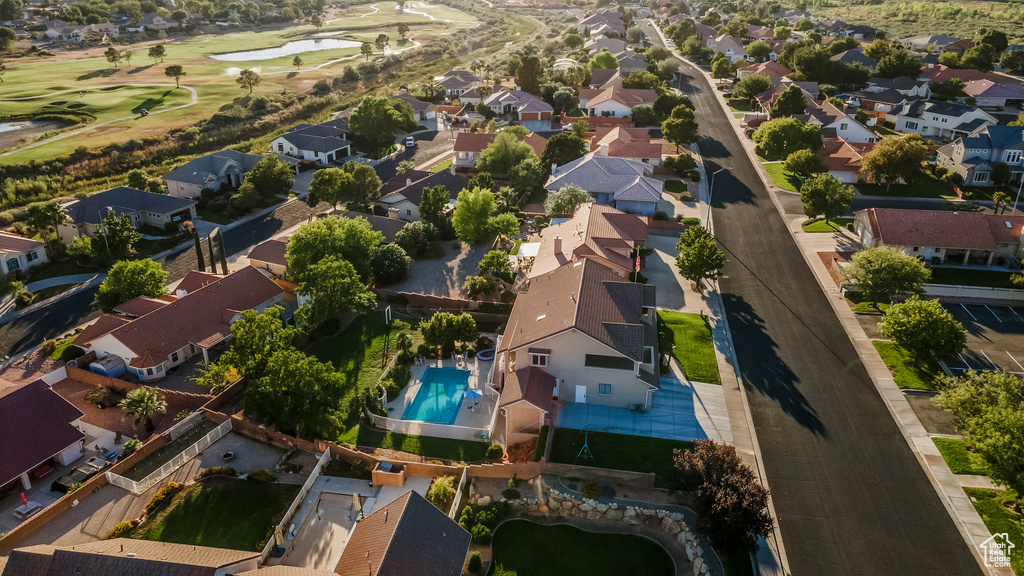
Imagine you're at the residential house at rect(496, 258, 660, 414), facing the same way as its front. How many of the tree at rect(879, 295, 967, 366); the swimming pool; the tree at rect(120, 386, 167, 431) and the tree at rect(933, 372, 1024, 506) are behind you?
2

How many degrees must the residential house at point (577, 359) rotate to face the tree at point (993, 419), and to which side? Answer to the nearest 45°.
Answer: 0° — it already faces it

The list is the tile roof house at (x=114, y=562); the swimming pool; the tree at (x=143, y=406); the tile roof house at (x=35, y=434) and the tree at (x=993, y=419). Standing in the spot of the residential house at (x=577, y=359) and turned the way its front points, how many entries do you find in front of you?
1

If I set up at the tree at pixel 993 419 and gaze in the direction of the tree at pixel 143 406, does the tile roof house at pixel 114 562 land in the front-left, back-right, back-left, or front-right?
front-left

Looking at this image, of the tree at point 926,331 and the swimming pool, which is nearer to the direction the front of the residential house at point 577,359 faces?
the tree

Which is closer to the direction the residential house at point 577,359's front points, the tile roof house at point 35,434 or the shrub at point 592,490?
the shrub

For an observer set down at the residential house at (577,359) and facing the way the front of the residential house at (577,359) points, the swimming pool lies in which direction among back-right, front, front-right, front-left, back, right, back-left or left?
back

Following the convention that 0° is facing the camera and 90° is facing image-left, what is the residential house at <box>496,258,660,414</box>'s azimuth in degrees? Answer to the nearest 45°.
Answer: approximately 270°

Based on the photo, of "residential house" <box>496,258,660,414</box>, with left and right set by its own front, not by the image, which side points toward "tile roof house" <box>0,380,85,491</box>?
back

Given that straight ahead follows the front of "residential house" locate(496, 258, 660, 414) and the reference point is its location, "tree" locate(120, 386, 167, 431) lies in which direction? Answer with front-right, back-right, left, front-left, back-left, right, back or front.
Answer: back

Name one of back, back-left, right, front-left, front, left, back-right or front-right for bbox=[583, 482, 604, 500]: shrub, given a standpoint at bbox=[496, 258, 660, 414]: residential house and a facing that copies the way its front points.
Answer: right
